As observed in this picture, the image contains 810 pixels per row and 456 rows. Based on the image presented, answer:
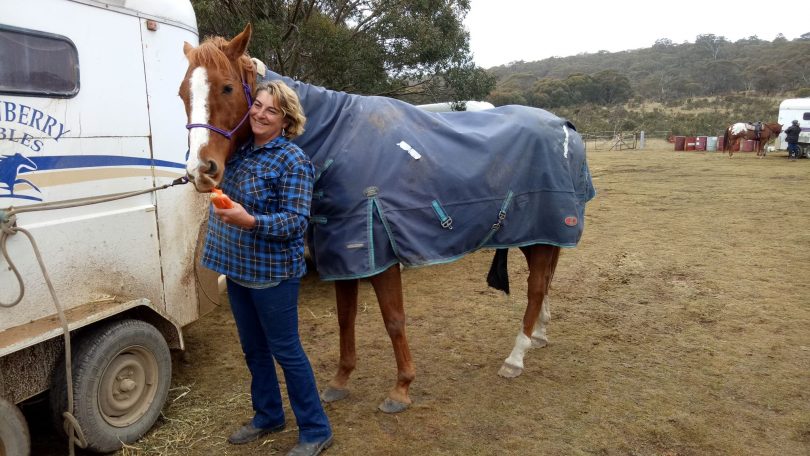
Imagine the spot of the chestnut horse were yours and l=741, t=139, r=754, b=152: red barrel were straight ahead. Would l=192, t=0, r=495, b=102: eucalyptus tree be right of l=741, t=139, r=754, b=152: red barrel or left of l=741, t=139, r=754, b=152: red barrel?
left

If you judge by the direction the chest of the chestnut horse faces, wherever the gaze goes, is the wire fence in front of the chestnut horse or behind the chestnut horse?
behind

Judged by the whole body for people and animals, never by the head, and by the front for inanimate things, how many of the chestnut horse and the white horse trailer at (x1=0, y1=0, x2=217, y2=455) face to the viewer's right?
0

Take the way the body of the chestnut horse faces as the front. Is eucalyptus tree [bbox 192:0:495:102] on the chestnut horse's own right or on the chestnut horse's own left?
on the chestnut horse's own right

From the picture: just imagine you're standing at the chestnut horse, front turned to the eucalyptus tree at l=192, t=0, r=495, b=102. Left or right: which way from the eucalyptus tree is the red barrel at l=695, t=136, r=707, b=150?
right

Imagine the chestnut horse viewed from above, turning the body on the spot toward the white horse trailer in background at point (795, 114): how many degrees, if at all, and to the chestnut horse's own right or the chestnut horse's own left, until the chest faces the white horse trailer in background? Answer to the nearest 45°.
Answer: approximately 180°

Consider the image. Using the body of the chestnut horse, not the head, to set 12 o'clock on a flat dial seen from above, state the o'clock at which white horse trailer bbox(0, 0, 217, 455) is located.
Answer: The white horse trailer is roughly at 1 o'clock from the chestnut horse.
